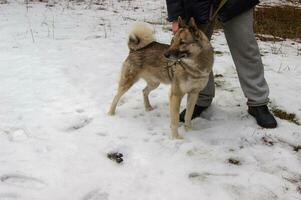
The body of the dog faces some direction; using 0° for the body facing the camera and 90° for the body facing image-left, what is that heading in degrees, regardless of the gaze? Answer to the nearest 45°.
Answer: approximately 315°
